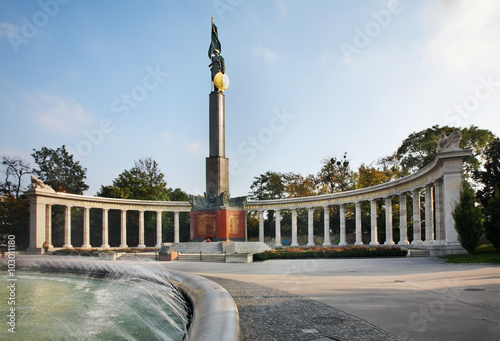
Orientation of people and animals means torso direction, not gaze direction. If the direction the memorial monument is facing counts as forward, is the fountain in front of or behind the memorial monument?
in front

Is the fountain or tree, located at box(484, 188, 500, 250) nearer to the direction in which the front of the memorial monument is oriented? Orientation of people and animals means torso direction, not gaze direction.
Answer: the fountain

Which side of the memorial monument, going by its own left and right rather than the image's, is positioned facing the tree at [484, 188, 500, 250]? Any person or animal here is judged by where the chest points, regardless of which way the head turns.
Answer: left

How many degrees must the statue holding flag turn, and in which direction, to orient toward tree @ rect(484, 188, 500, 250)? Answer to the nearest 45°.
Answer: approximately 90° to its left

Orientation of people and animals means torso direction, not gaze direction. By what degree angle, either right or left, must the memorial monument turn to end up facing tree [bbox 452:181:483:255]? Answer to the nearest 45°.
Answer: approximately 90° to its left

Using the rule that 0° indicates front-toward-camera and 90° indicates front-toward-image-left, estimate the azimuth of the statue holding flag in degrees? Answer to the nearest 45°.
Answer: approximately 45°

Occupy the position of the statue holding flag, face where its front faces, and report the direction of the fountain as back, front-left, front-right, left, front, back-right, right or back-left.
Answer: front-left
